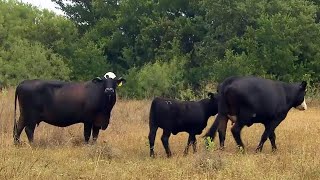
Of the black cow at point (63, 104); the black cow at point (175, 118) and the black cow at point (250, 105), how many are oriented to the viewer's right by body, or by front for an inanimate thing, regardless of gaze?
3

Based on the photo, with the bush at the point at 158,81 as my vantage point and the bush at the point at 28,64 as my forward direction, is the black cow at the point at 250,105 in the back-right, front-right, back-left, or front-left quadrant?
back-left

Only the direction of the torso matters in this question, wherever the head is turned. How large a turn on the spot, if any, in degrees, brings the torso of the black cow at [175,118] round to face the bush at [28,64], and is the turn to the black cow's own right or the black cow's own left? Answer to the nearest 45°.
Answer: approximately 135° to the black cow's own left

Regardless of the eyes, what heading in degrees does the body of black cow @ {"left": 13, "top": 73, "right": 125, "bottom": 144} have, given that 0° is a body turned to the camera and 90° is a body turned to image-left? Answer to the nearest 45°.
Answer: approximately 270°

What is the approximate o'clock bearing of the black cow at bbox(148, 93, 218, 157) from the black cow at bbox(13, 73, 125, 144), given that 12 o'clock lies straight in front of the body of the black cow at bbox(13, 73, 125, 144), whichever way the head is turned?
the black cow at bbox(148, 93, 218, 157) is roughly at 1 o'clock from the black cow at bbox(13, 73, 125, 144).

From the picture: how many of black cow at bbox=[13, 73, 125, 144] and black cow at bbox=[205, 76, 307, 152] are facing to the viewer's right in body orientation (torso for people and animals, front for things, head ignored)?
2

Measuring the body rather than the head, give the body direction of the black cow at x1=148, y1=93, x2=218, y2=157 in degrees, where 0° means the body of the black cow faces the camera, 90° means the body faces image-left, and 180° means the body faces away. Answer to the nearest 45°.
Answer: approximately 270°

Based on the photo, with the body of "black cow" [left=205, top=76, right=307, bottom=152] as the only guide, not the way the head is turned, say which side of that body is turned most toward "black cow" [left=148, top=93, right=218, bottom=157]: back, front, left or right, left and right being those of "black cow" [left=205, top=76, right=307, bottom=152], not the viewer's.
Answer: back

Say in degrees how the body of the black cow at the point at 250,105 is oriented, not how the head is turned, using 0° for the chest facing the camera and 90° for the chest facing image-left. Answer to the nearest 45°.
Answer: approximately 270°
